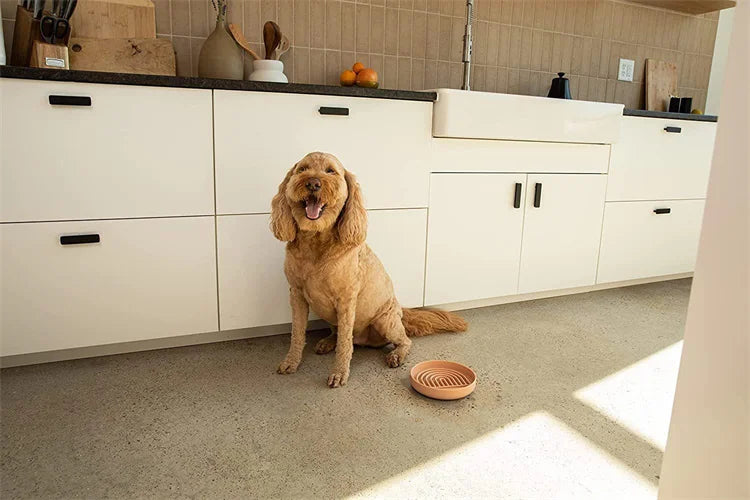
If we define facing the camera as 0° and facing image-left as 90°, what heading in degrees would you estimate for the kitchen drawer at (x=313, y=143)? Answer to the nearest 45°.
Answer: approximately 0°

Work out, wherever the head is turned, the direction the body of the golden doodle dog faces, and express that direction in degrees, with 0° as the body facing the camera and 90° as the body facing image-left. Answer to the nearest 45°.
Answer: approximately 45°

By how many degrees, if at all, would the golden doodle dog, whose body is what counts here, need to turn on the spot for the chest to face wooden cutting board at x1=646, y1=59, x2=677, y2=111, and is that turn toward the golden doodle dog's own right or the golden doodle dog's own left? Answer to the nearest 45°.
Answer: approximately 180°

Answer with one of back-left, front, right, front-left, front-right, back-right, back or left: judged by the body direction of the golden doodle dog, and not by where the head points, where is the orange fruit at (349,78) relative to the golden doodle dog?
back-right

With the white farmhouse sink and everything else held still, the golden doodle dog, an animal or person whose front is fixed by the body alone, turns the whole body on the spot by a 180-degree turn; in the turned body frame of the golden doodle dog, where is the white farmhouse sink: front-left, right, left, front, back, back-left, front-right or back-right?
front
